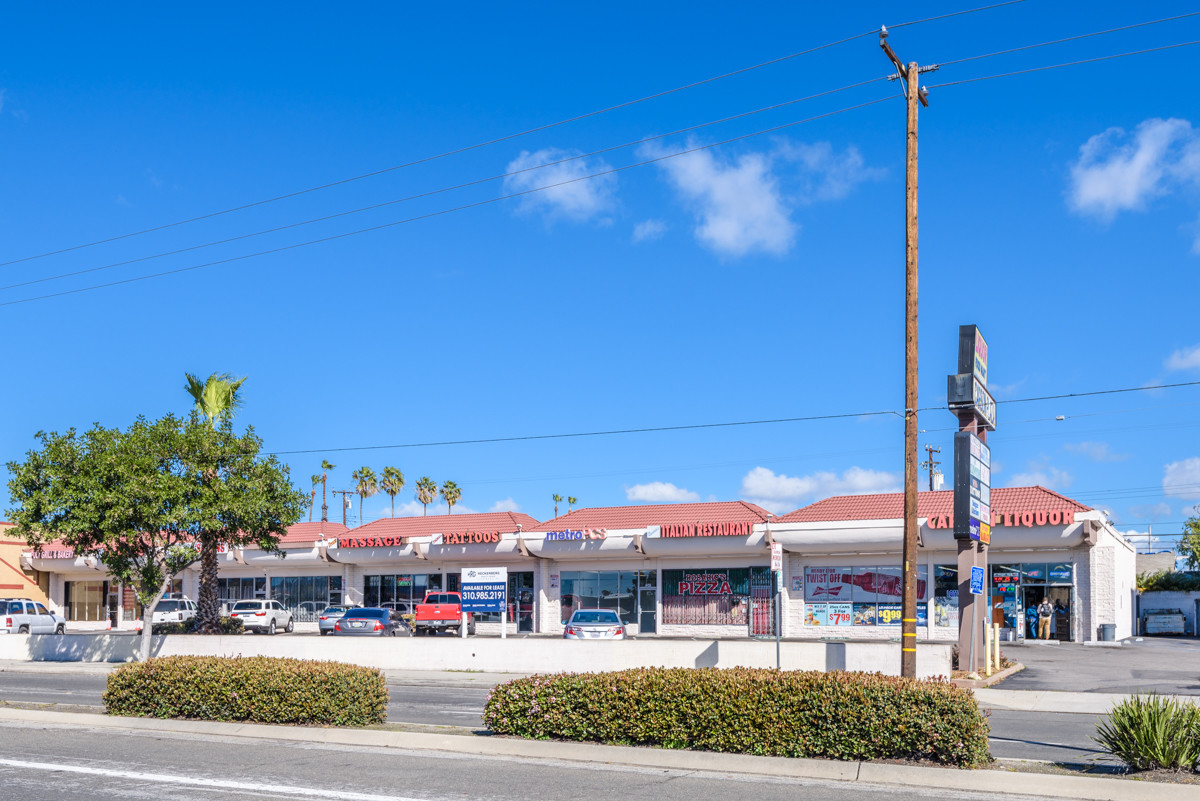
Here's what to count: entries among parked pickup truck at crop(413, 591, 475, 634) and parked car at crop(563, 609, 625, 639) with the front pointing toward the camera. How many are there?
0

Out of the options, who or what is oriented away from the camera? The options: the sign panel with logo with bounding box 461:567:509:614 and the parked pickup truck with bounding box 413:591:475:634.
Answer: the parked pickup truck

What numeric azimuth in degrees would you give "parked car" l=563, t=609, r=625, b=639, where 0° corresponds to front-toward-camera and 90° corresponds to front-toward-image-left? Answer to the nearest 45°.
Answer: approximately 180°

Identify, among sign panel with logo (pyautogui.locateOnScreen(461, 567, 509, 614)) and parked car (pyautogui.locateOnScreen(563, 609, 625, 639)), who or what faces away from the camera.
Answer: the parked car

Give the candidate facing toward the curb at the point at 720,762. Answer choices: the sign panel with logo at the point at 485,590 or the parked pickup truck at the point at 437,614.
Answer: the sign panel with logo

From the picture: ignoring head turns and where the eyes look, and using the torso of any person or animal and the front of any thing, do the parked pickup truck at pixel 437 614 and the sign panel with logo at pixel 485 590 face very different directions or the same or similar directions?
very different directions

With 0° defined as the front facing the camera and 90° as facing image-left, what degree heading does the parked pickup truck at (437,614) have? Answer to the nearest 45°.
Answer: approximately 180°

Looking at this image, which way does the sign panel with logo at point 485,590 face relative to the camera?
toward the camera

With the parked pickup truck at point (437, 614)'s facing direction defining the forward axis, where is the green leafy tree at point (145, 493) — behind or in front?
behind

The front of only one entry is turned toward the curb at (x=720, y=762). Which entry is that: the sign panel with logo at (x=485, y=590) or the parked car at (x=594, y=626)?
the sign panel with logo

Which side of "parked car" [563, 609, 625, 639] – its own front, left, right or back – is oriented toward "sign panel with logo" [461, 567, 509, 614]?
left

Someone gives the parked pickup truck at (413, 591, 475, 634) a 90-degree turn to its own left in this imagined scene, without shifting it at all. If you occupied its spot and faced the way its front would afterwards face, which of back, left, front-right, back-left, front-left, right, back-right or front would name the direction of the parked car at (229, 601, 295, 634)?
front-right
